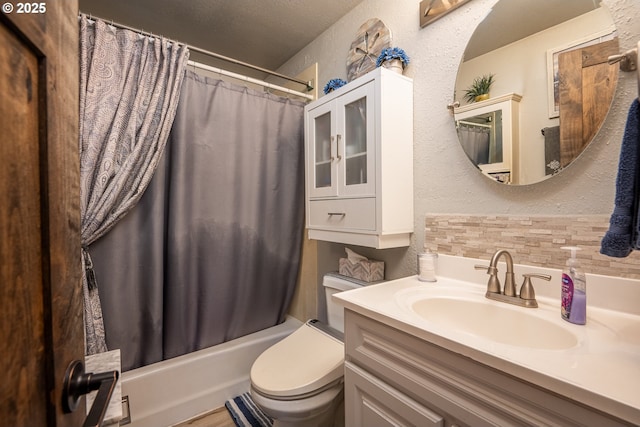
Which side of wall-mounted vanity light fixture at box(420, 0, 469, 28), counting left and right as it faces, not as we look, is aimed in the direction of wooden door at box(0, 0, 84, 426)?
front

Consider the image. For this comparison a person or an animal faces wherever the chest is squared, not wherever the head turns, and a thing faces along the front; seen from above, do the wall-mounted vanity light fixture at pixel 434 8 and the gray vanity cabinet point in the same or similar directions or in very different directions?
same or similar directions

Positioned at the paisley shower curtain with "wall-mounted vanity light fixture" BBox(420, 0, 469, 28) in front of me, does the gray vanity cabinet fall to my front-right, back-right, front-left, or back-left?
front-right

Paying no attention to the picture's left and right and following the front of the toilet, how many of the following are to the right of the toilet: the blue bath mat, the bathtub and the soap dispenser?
2

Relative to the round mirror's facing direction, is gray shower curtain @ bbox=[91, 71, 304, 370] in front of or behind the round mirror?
in front

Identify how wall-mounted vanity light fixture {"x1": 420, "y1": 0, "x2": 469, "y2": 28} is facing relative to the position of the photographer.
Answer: facing the viewer and to the left of the viewer

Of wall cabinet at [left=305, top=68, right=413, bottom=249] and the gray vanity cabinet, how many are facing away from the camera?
0

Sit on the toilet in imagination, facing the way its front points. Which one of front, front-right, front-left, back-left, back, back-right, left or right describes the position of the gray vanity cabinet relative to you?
left

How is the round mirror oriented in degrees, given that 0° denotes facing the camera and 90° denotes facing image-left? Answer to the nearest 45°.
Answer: approximately 45°

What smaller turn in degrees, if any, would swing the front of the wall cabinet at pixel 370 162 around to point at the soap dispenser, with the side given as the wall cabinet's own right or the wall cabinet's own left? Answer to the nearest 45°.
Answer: approximately 90° to the wall cabinet's own left

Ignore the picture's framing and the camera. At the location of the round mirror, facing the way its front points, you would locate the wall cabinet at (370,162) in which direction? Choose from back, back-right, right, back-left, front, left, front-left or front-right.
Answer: front-right

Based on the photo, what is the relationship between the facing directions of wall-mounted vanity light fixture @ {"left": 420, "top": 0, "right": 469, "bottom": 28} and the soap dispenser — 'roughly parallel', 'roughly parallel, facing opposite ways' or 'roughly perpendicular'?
roughly parallel

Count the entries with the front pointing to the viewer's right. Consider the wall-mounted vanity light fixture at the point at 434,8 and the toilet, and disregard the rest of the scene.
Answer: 0

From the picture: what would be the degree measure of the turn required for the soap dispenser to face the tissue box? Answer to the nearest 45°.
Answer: approximately 45° to its right
